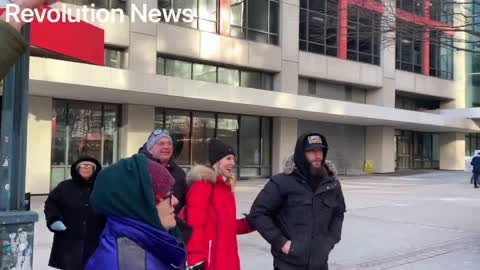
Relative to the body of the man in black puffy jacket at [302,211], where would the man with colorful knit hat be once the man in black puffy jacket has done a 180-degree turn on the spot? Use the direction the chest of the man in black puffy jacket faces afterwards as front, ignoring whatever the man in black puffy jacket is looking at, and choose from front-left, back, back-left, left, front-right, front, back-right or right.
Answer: front-left

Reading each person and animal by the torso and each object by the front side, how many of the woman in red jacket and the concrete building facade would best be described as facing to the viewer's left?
0

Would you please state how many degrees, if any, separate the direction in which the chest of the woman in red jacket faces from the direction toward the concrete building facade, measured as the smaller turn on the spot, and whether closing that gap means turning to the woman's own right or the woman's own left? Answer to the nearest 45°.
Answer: approximately 135° to the woman's own left

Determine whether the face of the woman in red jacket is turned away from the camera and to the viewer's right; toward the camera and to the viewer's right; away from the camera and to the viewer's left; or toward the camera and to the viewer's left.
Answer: toward the camera and to the viewer's right

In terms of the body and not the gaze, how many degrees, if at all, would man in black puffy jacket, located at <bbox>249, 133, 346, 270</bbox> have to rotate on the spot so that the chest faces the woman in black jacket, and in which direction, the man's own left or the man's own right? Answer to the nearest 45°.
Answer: approximately 135° to the man's own right

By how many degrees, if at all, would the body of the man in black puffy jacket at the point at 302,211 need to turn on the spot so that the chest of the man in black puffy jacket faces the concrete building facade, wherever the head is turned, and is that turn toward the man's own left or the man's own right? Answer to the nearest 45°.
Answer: approximately 135° to the man's own left

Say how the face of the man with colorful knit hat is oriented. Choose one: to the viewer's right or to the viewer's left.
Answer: to the viewer's right

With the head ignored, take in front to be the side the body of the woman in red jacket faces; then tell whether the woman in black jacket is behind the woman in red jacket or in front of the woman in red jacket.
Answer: behind

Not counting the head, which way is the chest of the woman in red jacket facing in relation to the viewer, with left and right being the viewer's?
facing the viewer and to the right of the viewer
